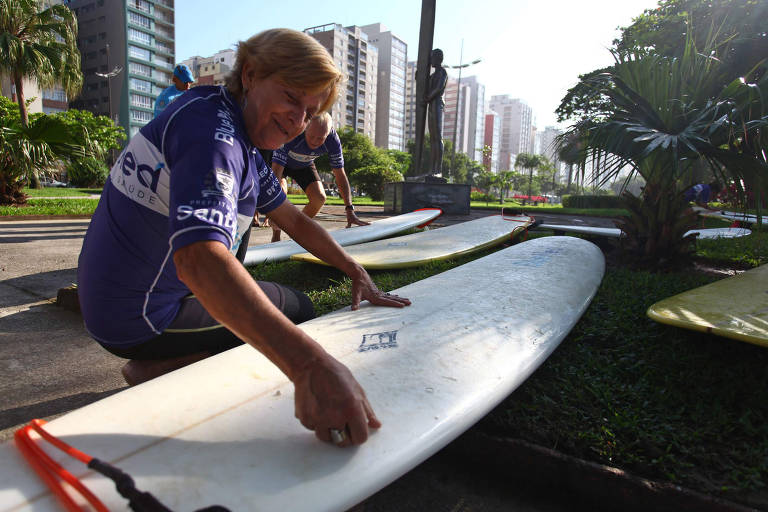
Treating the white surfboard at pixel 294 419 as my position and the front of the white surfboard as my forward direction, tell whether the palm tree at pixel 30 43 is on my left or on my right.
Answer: on my left

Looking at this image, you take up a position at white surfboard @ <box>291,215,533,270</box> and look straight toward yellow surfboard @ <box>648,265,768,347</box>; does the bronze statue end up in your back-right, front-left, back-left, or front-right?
back-left

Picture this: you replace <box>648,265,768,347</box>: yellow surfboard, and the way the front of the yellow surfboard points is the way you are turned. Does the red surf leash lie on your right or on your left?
on your left

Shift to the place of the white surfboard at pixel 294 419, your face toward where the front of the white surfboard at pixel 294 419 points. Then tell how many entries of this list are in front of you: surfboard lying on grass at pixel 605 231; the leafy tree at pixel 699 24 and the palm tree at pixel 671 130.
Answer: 3

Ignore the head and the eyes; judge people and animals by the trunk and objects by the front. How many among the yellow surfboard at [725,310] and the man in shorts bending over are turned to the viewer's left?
1

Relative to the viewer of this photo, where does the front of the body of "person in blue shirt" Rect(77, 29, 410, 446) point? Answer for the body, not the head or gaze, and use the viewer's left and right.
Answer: facing to the right of the viewer

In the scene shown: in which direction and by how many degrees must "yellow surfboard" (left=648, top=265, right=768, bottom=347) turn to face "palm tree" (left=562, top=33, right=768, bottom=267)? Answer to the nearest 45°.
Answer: approximately 90° to its right

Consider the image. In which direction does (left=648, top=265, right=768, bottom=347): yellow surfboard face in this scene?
to the viewer's left

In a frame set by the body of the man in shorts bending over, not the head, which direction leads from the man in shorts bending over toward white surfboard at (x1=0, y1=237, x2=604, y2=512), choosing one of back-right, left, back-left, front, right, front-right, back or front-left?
front-right

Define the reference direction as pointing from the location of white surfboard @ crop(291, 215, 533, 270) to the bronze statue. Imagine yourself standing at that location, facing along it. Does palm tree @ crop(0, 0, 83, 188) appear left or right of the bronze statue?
left

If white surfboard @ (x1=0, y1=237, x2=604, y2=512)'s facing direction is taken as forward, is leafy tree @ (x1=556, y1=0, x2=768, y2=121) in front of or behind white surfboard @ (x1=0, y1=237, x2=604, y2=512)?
in front

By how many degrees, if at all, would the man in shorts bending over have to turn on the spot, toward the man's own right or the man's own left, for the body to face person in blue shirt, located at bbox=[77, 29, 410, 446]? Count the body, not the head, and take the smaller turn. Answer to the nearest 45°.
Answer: approximately 45° to the man's own right

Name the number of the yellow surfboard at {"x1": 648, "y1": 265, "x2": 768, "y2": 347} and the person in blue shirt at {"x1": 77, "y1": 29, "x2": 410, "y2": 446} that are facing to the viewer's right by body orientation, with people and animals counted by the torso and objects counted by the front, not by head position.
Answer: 1

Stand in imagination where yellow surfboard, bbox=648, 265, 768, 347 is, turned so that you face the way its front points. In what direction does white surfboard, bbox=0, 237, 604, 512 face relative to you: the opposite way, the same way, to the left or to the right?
to the right

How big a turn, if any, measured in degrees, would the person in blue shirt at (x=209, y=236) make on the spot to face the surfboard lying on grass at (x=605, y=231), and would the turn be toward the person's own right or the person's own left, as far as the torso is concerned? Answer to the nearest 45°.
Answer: approximately 45° to the person's own left

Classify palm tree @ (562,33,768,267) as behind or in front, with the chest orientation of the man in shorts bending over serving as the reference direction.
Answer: in front

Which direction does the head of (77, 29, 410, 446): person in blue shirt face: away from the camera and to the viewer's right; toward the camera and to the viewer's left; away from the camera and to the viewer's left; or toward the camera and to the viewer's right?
toward the camera and to the viewer's right
